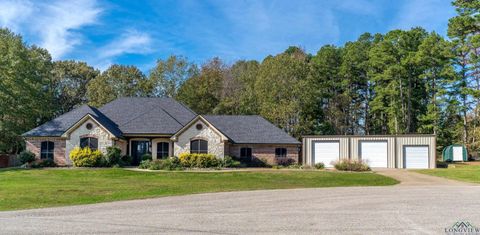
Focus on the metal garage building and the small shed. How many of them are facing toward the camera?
2

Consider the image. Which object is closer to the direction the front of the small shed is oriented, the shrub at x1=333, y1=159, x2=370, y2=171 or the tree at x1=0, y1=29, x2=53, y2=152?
the shrub

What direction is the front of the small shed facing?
toward the camera

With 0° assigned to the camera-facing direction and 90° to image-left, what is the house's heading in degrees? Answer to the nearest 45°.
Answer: approximately 0°

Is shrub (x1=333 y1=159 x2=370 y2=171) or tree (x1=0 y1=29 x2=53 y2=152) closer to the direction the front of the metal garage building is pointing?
the shrub

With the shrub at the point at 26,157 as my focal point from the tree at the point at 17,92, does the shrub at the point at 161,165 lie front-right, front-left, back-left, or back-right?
front-left

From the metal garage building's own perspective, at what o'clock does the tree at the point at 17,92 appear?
The tree is roughly at 3 o'clock from the metal garage building.

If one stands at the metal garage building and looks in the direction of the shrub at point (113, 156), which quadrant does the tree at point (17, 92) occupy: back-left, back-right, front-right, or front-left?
front-right

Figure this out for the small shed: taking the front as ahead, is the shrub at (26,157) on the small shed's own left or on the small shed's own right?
on the small shed's own right

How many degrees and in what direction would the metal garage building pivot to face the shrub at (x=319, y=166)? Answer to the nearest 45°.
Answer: approximately 45° to its right

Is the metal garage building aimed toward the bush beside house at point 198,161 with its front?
no

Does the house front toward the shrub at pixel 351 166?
no

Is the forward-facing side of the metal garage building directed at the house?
no

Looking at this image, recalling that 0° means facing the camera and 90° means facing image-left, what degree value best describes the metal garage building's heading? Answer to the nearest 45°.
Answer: approximately 0°

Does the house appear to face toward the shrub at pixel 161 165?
yes

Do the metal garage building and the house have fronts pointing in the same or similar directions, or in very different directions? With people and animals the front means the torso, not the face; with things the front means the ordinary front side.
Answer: same or similar directions
